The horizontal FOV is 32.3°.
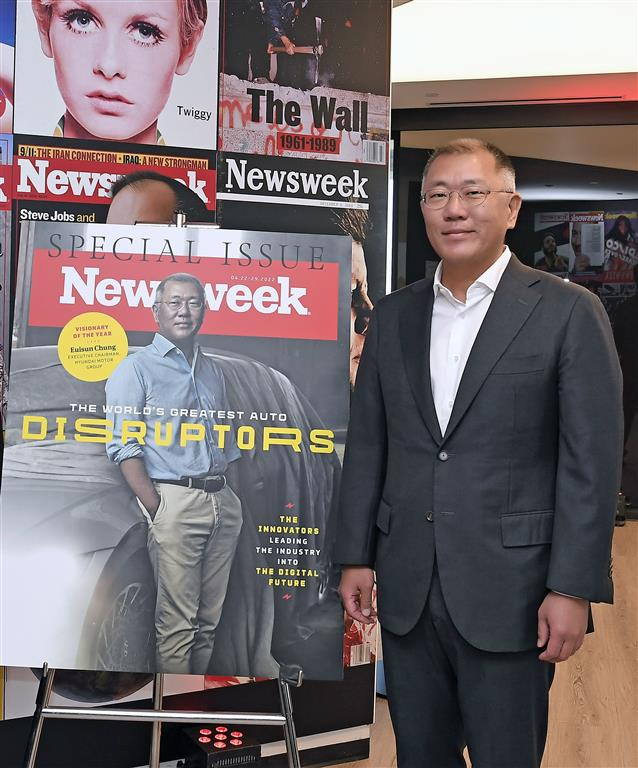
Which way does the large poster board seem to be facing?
toward the camera

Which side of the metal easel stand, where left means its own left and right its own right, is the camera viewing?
front

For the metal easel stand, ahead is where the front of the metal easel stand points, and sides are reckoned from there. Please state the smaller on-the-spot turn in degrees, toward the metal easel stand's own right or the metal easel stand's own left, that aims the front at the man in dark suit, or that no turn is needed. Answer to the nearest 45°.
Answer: approximately 45° to the metal easel stand's own left

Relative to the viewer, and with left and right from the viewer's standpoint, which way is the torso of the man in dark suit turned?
facing the viewer and to the left of the viewer

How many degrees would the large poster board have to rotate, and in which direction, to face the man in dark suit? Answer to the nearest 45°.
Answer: approximately 45° to its left
